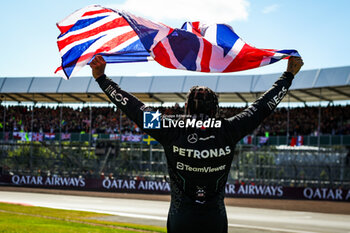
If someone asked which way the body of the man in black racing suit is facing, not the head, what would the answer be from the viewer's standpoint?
away from the camera

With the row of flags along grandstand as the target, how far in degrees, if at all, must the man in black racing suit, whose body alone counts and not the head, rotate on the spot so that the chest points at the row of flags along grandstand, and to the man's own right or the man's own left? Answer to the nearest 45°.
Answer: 0° — they already face it

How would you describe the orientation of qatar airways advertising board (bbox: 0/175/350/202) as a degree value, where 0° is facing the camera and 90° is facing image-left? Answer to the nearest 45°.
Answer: approximately 0°
